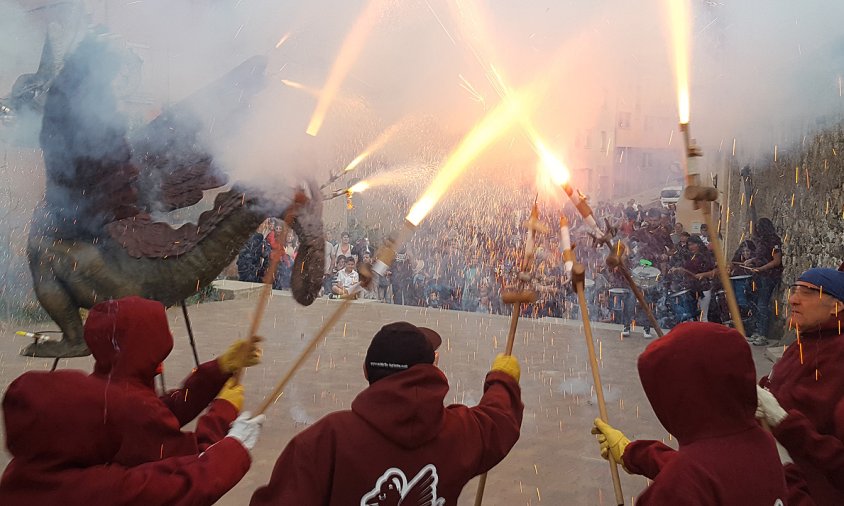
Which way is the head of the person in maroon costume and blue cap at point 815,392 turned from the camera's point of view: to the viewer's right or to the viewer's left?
to the viewer's left

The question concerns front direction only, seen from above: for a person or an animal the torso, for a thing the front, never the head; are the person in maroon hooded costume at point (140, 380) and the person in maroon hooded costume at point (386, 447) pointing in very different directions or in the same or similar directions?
same or similar directions

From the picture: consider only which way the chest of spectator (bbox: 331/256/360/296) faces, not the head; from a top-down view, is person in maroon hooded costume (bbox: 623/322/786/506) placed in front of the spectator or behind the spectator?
in front

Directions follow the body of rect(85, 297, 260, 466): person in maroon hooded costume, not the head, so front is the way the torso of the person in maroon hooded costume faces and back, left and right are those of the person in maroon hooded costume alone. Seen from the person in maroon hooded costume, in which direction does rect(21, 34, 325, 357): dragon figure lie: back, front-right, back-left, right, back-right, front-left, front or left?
front-left

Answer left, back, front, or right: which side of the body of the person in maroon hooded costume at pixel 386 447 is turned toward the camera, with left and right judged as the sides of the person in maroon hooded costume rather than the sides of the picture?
back

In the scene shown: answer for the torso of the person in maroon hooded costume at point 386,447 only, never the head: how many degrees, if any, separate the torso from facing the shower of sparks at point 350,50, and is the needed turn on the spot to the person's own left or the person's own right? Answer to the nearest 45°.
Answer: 0° — they already face it

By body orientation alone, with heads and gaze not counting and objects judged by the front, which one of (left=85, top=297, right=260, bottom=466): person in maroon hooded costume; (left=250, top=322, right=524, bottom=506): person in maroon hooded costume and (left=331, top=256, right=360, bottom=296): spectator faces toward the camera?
the spectator

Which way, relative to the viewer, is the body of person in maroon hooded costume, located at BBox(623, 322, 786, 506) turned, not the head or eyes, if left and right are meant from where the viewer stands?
facing away from the viewer and to the left of the viewer

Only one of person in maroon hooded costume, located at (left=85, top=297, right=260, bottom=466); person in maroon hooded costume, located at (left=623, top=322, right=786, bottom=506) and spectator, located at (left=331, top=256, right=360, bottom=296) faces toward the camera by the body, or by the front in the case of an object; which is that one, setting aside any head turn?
the spectator

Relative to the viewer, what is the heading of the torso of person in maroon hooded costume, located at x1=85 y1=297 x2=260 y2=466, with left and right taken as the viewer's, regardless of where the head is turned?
facing away from the viewer and to the right of the viewer

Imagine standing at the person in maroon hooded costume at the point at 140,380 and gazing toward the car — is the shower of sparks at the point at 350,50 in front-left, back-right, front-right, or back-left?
front-left

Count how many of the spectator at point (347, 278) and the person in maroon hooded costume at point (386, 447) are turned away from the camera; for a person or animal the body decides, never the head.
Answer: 1

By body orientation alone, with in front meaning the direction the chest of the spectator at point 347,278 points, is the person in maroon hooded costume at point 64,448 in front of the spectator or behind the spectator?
in front

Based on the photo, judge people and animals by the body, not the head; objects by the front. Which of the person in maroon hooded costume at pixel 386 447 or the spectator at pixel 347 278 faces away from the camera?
the person in maroon hooded costume

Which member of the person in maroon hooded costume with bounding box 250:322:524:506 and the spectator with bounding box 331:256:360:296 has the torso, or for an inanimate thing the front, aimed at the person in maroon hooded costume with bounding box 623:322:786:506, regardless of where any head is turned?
the spectator

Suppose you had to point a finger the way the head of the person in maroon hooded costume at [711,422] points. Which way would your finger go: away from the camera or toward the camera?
away from the camera

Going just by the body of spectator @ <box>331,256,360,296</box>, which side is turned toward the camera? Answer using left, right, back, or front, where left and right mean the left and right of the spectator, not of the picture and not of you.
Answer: front

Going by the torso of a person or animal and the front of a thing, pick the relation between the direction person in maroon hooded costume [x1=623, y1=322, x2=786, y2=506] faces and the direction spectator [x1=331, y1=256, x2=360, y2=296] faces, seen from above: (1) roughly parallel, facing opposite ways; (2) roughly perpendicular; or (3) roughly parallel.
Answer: roughly parallel, facing opposite ways

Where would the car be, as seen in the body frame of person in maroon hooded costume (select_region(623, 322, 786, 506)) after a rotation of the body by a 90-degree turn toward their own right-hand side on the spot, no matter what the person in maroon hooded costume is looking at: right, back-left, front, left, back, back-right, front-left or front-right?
front-left

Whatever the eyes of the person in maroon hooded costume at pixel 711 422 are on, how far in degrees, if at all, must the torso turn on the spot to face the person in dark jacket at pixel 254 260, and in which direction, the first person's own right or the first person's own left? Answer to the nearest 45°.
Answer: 0° — they already face them
